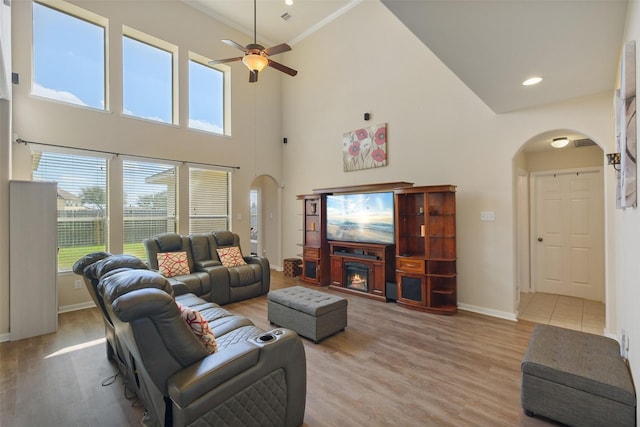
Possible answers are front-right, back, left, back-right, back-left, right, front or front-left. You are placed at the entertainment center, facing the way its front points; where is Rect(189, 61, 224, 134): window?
front-right

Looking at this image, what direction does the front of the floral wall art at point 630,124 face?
to the viewer's left

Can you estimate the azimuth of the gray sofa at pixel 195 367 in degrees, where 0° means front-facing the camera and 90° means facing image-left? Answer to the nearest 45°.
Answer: approximately 225°

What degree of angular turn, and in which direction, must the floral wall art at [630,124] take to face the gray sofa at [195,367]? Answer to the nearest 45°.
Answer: approximately 45° to its left

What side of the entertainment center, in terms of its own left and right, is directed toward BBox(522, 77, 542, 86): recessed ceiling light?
left

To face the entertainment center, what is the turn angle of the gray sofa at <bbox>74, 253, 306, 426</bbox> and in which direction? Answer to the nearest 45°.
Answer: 0° — it already faces it
